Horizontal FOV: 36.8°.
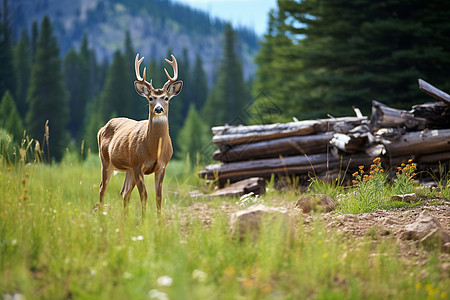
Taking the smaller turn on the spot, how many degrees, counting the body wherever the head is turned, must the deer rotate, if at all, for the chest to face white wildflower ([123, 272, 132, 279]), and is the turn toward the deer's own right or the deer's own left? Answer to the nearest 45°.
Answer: approximately 45° to the deer's own right

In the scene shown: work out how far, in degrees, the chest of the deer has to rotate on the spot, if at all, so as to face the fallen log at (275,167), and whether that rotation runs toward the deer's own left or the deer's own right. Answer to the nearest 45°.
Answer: approximately 90° to the deer's own left

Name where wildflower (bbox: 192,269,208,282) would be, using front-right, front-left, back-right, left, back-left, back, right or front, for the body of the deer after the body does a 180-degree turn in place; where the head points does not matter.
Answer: back-left

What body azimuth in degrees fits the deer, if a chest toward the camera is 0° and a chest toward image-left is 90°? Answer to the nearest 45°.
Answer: approximately 315°

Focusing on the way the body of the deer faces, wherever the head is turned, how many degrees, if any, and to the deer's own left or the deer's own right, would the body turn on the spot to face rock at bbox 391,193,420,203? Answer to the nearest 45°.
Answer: approximately 45° to the deer's own left
